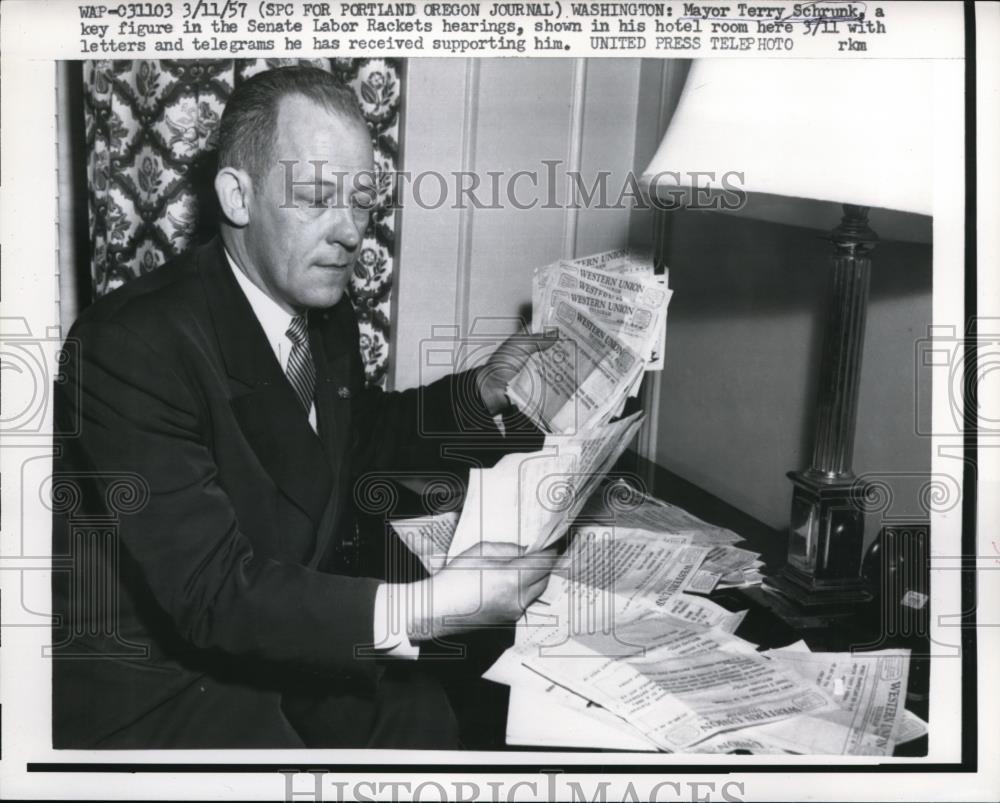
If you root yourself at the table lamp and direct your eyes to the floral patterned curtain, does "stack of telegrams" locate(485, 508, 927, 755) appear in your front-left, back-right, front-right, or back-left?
front-left

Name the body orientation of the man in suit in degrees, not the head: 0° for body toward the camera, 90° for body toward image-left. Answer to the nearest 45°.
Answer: approximately 315°
